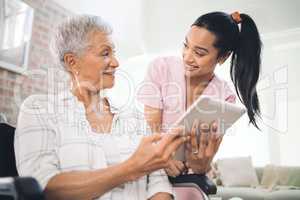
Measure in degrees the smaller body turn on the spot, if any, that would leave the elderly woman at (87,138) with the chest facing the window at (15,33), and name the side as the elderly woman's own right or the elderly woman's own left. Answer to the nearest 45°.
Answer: approximately 180°

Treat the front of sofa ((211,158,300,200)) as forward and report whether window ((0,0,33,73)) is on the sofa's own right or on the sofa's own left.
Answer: on the sofa's own right

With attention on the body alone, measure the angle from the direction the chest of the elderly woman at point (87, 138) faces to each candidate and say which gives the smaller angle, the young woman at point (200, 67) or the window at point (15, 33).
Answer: the young woman

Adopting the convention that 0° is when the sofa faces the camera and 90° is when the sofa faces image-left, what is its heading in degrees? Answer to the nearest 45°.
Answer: approximately 0°

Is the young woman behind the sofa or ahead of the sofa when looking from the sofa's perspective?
ahead

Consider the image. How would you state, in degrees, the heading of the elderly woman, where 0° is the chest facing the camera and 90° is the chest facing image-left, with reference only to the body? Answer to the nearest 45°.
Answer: approximately 315°

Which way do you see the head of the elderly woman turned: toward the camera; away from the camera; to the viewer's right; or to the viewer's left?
to the viewer's right

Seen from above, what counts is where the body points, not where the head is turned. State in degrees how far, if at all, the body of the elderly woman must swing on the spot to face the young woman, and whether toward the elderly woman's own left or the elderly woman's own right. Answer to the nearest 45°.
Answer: approximately 90° to the elderly woman's own left
